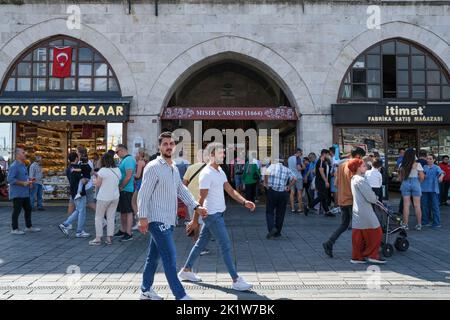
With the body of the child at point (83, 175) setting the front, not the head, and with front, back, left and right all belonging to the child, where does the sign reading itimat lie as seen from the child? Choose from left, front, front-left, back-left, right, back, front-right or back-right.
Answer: back

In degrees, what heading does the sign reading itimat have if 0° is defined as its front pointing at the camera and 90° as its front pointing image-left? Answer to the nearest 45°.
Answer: approximately 0°

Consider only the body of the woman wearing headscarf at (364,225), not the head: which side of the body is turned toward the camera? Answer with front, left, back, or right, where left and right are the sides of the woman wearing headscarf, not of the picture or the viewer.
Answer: right

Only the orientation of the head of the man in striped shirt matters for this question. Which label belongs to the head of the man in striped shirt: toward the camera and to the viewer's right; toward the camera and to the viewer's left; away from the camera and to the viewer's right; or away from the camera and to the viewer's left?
toward the camera and to the viewer's right

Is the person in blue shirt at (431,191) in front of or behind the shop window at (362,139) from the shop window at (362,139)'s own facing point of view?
in front

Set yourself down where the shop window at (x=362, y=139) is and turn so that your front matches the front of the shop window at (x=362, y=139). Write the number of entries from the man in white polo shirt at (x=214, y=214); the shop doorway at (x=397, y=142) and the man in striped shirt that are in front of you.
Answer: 2

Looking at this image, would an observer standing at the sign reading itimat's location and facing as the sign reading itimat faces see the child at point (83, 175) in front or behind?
in front

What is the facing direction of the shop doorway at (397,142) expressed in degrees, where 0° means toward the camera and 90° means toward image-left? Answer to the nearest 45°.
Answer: approximately 0°

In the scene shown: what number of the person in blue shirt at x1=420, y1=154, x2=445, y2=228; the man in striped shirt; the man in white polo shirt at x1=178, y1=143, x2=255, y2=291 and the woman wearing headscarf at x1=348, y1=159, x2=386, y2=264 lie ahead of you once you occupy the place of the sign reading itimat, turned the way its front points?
4
